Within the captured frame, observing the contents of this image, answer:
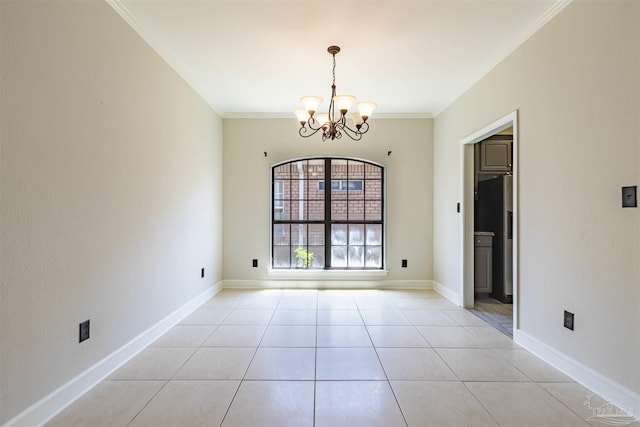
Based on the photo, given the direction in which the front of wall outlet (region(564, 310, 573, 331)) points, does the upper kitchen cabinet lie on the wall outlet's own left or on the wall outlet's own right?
on the wall outlet's own right

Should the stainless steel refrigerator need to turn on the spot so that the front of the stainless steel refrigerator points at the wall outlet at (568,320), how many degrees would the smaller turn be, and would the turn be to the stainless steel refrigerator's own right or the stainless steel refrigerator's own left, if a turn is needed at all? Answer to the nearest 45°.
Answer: approximately 45° to the stainless steel refrigerator's own right

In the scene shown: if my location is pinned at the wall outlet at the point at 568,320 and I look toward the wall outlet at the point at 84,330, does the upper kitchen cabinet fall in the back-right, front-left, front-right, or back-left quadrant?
back-right

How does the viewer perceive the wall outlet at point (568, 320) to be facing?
facing the viewer and to the left of the viewer

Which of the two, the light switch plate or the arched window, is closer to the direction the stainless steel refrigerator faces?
the light switch plate

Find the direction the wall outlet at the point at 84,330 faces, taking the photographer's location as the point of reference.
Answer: facing the viewer and to the right of the viewer

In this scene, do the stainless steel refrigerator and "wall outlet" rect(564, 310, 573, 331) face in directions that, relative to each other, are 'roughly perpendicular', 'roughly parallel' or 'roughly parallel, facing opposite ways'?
roughly perpendicular

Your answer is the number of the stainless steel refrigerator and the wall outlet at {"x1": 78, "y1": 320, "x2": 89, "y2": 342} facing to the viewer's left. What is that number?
0
